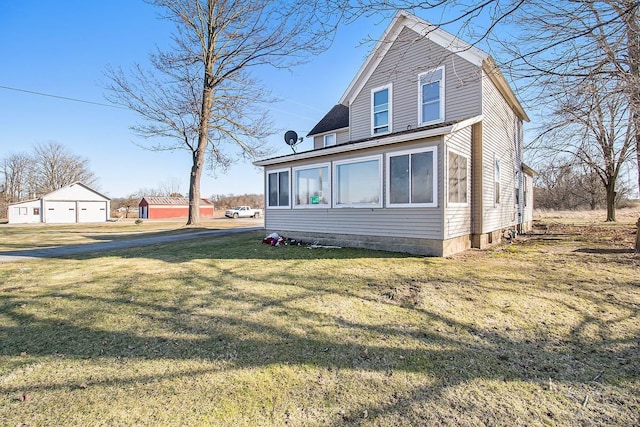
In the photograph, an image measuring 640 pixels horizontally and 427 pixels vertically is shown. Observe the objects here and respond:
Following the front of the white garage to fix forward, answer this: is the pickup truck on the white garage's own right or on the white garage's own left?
on the white garage's own left

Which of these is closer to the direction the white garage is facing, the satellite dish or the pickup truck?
the satellite dish

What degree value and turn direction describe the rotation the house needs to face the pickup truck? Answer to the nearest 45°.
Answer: approximately 90° to its right

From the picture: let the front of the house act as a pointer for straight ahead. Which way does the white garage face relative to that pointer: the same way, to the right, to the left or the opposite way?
to the left

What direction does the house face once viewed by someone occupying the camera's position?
facing the viewer and to the left of the viewer

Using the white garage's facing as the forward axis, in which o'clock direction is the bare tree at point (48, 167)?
The bare tree is roughly at 6 o'clock from the white garage.

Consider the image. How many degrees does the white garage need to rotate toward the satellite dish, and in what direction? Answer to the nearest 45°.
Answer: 0° — it already faces it

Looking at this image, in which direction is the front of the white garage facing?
toward the camera

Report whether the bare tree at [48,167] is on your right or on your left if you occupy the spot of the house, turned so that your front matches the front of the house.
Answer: on your right

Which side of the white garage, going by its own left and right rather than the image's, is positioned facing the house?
front
